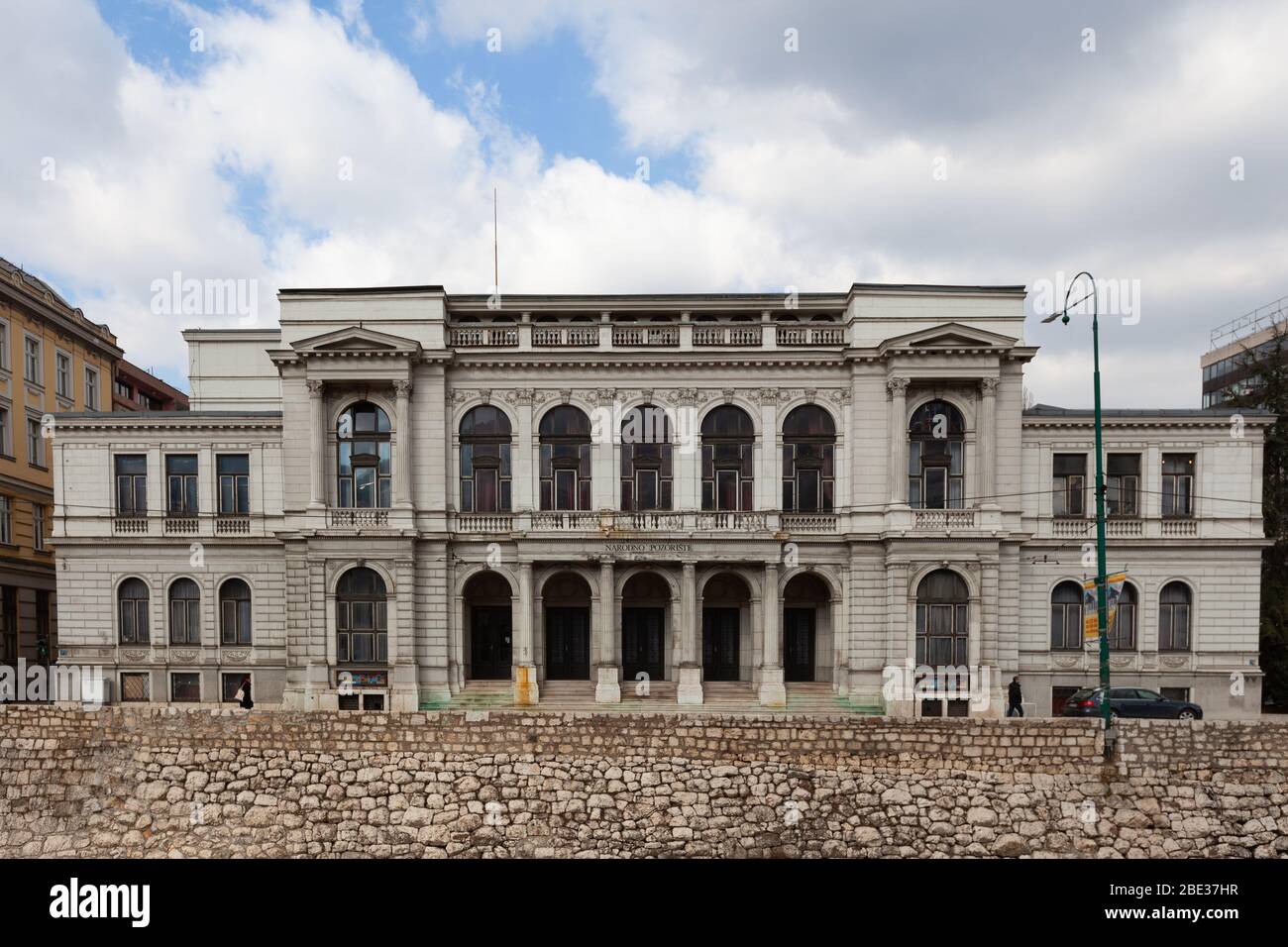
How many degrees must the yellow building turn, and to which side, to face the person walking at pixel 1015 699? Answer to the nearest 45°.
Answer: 0° — it already faces them

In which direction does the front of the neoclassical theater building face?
toward the camera

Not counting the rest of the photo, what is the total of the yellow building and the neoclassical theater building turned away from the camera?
0

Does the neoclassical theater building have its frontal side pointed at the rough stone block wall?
yes
